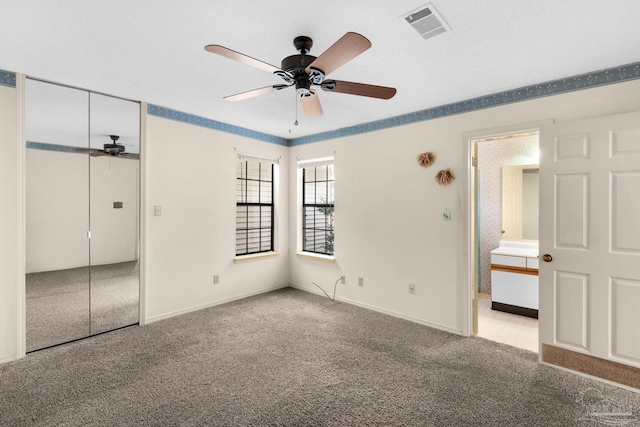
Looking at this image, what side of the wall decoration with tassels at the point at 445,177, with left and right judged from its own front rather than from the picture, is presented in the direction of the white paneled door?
left

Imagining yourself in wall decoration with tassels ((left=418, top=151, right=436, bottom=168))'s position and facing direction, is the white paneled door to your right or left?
on your left

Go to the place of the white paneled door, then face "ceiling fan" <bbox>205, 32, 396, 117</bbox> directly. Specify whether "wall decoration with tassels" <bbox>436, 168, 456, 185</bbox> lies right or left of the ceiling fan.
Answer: right

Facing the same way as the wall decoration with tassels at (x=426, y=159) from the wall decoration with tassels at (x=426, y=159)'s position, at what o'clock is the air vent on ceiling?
The air vent on ceiling is roughly at 12 o'clock from the wall decoration with tassels.

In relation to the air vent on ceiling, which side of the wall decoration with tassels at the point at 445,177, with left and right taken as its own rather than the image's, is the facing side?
front

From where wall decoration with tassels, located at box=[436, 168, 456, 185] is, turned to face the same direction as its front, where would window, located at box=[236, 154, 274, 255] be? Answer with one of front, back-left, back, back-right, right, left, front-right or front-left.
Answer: right

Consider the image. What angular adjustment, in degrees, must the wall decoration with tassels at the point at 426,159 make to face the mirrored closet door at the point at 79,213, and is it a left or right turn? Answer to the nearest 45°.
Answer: approximately 45° to its right

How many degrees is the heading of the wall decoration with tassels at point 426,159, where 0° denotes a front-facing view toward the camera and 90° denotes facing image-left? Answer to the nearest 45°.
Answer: approximately 0°

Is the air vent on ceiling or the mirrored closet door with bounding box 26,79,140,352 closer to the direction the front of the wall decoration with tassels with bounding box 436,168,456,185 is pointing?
the air vent on ceiling

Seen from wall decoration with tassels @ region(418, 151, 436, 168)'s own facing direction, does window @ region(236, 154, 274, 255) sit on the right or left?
on its right

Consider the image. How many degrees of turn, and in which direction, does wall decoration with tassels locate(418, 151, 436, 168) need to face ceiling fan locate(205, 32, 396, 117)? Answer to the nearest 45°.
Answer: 0° — it already faces it
